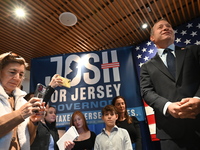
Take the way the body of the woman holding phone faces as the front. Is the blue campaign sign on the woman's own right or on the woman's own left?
on the woman's own left

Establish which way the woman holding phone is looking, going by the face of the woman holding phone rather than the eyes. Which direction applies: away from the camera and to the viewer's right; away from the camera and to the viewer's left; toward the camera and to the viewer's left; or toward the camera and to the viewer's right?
toward the camera and to the viewer's right

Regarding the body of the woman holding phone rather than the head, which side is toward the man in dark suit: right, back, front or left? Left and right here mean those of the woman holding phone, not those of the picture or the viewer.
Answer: front

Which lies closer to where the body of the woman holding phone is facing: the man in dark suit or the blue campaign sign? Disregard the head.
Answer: the man in dark suit

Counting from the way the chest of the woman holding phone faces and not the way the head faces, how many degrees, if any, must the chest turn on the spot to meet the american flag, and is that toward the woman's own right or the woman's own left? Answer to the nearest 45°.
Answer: approximately 45° to the woman's own left

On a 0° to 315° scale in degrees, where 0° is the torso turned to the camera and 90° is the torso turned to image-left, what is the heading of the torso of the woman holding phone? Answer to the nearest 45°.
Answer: approximately 315°
